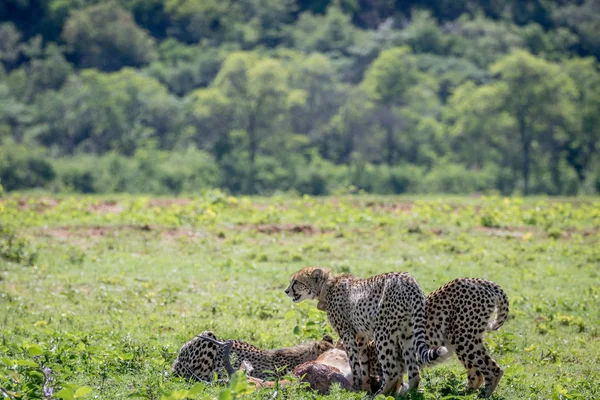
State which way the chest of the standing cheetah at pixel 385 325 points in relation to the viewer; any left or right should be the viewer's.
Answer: facing away from the viewer and to the left of the viewer

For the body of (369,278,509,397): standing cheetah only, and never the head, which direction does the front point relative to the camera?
to the viewer's left

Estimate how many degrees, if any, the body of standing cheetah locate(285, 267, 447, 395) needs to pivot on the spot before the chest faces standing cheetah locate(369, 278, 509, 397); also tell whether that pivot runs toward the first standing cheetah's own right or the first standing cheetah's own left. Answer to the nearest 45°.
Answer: approximately 135° to the first standing cheetah's own right

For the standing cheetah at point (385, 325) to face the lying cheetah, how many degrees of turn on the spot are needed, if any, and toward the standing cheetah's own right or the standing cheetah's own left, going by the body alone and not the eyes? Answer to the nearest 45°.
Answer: approximately 45° to the standing cheetah's own left

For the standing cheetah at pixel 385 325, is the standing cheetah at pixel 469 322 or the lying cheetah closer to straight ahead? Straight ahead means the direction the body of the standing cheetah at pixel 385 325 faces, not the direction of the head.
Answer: the lying cheetah
